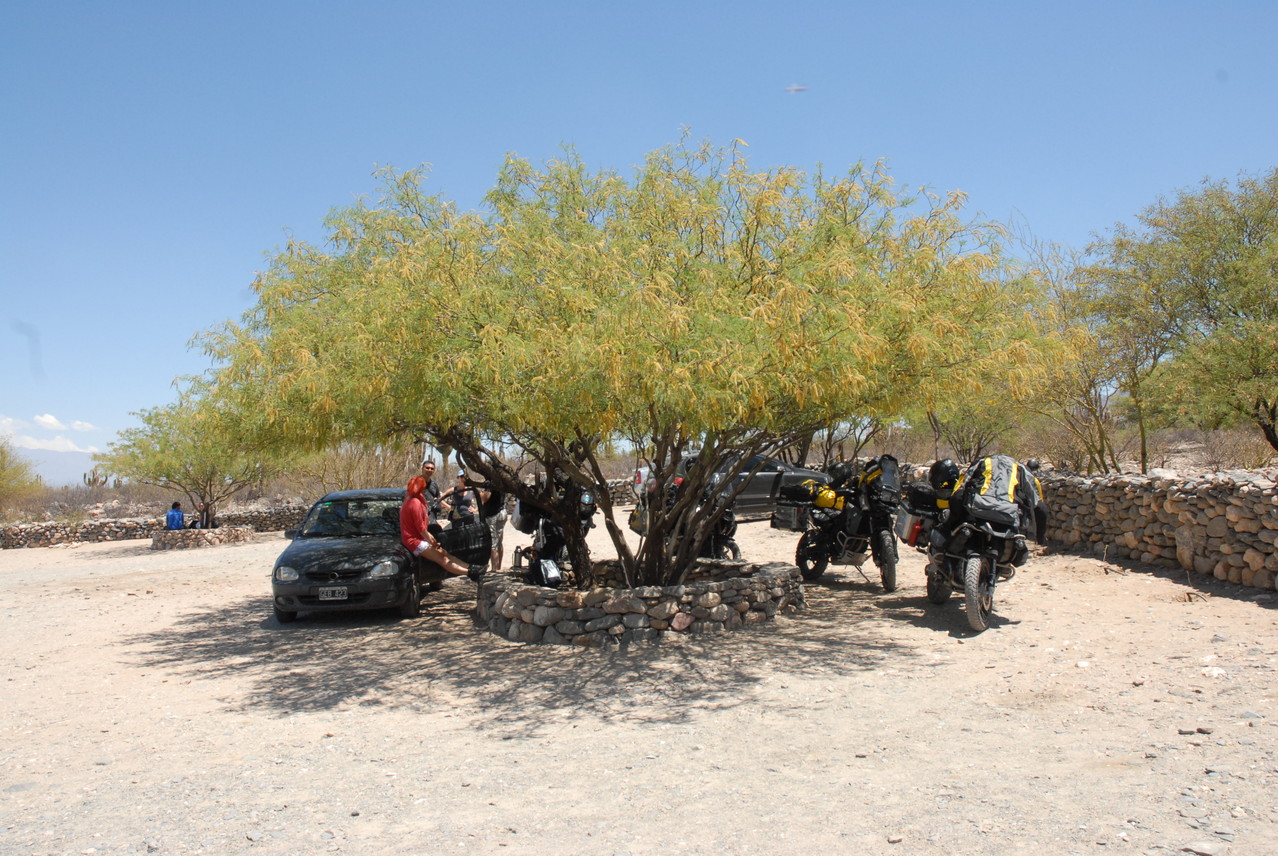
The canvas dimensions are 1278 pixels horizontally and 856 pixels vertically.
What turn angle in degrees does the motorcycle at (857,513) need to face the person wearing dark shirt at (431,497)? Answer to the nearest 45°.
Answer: approximately 135° to its right

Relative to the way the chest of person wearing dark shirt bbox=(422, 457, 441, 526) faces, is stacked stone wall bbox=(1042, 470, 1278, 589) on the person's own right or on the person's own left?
on the person's own left

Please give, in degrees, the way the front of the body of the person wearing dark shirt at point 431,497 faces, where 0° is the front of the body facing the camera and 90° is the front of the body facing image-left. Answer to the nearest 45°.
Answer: approximately 0°

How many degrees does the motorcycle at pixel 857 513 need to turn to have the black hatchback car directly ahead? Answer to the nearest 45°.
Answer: approximately 135° to its right

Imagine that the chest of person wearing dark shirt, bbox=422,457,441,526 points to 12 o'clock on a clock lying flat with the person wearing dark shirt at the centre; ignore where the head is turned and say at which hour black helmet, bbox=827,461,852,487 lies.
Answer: The black helmet is roughly at 10 o'clock from the person wearing dark shirt.

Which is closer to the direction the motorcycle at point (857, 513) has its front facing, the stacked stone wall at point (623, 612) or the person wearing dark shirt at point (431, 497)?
the stacked stone wall

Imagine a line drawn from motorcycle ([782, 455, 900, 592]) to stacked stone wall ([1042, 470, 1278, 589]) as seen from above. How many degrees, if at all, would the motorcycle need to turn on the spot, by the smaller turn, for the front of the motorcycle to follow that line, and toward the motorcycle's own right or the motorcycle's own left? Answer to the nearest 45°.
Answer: approximately 45° to the motorcycle's own left

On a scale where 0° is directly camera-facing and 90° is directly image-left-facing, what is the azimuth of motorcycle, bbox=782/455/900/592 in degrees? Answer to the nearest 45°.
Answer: approximately 315°
